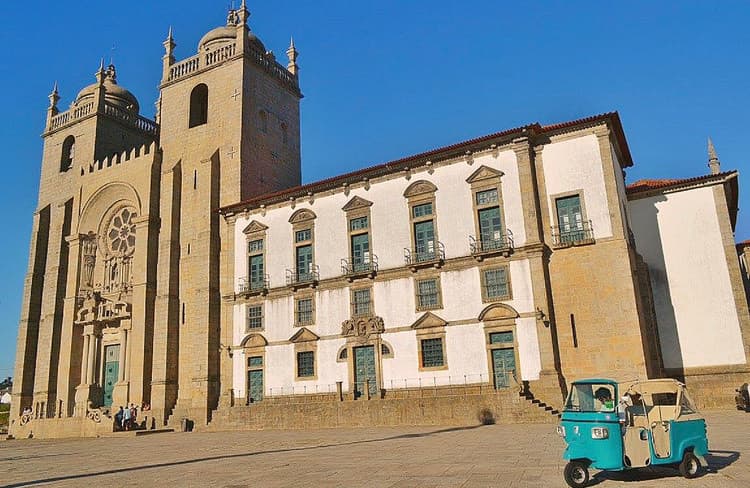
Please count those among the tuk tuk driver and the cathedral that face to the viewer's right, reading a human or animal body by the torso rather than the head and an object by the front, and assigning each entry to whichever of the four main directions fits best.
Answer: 0

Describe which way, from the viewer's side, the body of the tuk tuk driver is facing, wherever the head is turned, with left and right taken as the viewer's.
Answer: facing the viewer and to the left of the viewer

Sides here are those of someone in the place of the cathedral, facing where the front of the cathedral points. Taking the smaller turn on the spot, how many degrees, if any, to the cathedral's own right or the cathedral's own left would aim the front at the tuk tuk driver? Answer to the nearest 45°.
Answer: approximately 45° to the cathedral's own left

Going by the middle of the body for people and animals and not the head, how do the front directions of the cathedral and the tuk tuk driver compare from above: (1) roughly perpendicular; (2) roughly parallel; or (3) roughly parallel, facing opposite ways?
roughly parallel

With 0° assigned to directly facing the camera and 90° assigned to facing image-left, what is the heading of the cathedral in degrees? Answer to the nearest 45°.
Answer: approximately 45°
